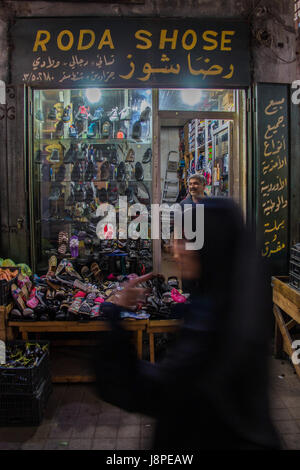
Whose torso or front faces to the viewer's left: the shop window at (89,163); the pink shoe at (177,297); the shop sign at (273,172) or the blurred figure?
the blurred figure

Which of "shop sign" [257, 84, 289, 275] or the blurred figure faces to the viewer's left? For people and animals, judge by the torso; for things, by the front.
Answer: the blurred figure

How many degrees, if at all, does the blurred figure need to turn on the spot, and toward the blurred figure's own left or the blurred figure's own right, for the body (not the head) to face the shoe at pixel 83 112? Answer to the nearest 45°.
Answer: approximately 90° to the blurred figure's own right

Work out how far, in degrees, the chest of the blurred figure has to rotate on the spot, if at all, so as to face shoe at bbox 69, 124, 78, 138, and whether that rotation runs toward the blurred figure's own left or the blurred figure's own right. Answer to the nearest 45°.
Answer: approximately 90° to the blurred figure's own right

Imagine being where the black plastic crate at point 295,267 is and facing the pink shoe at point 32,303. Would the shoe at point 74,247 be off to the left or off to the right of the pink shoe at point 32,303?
right

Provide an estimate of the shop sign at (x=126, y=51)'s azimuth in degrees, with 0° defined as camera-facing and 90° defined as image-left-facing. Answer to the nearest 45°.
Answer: approximately 0°

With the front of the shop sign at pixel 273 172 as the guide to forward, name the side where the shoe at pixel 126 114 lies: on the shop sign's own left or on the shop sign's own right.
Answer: on the shop sign's own right

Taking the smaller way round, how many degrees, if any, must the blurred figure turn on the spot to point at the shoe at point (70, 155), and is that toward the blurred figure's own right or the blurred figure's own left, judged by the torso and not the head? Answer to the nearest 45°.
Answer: approximately 90° to the blurred figure's own right
